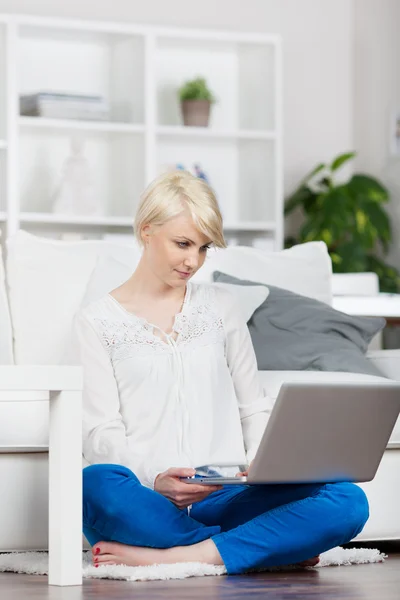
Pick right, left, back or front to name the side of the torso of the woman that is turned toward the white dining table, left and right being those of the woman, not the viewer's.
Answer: left

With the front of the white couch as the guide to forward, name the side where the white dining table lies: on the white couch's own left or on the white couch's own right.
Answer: on the white couch's own left

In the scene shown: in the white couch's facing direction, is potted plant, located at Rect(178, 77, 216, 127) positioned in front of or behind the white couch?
behind

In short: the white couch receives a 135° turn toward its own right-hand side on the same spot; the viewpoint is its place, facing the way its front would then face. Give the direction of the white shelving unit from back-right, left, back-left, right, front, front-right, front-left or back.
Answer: front-right

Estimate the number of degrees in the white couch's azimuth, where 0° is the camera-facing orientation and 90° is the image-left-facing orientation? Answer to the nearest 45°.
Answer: approximately 0°

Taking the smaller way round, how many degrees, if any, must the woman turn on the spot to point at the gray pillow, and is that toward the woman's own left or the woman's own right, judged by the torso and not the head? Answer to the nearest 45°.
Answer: approximately 135° to the woman's own left

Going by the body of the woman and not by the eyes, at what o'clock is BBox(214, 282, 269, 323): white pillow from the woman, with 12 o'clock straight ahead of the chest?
The white pillow is roughly at 8 o'clock from the woman.

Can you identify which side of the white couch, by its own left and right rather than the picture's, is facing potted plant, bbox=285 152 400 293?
back

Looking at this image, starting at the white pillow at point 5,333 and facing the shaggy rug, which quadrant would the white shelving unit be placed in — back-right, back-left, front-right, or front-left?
back-left

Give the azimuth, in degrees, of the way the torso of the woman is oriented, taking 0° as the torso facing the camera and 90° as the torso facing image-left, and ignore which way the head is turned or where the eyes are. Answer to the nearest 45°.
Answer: approximately 315°

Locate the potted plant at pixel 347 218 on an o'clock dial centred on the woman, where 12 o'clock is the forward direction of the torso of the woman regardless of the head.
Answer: The potted plant is roughly at 8 o'clock from the woman.
